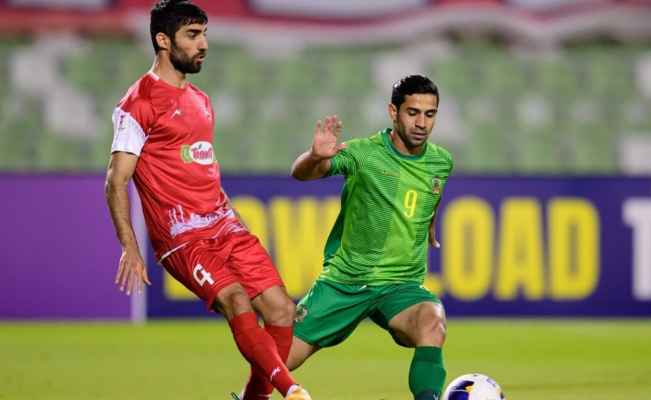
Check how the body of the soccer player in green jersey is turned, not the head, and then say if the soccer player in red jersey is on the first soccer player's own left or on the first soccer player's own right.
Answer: on the first soccer player's own right

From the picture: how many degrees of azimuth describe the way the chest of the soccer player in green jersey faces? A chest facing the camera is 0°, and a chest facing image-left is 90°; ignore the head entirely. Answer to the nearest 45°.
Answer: approximately 315°

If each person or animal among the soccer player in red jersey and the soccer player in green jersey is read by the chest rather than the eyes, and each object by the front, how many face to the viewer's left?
0

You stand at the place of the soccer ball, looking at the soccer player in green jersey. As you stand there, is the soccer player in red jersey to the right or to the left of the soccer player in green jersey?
left

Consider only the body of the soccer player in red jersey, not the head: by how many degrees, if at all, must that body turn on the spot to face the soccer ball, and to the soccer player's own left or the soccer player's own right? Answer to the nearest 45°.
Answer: approximately 45° to the soccer player's own left

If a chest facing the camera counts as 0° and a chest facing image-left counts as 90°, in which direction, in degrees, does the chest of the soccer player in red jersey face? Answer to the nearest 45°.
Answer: approximately 315°

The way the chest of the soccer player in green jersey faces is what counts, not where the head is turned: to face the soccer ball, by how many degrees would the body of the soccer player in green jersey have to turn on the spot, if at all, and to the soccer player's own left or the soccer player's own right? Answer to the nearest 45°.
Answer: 0° — they already face it
